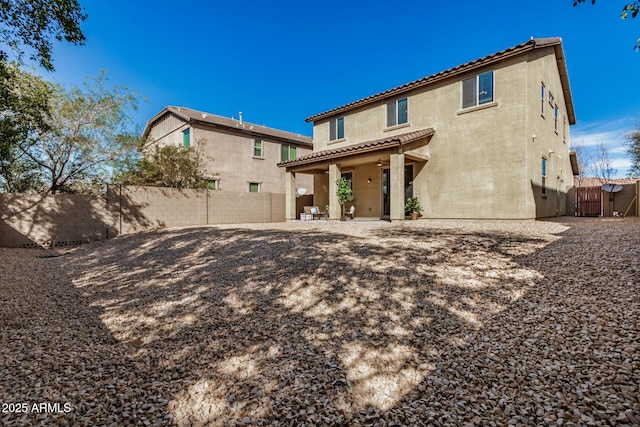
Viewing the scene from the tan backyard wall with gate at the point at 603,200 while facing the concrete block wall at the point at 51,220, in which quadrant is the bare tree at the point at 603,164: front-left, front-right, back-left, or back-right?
back-right

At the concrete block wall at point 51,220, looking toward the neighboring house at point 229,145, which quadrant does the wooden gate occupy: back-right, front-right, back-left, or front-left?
front-right

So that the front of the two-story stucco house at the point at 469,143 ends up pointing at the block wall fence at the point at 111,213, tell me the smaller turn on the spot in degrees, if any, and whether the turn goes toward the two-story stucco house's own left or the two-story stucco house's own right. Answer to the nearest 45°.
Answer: approximately 135° to the two-story stucco house's own left

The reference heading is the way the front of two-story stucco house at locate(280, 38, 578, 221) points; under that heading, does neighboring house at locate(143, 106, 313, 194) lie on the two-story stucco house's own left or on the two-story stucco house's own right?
on the two-story stucco house's own left

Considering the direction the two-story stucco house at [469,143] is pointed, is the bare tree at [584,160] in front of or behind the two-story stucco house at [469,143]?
in front

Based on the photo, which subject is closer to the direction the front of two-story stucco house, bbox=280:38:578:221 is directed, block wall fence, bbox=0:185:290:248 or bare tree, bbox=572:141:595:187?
the bare tree

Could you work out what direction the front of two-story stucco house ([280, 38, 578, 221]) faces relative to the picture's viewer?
facing away from the viewer and to the right of the viewer
